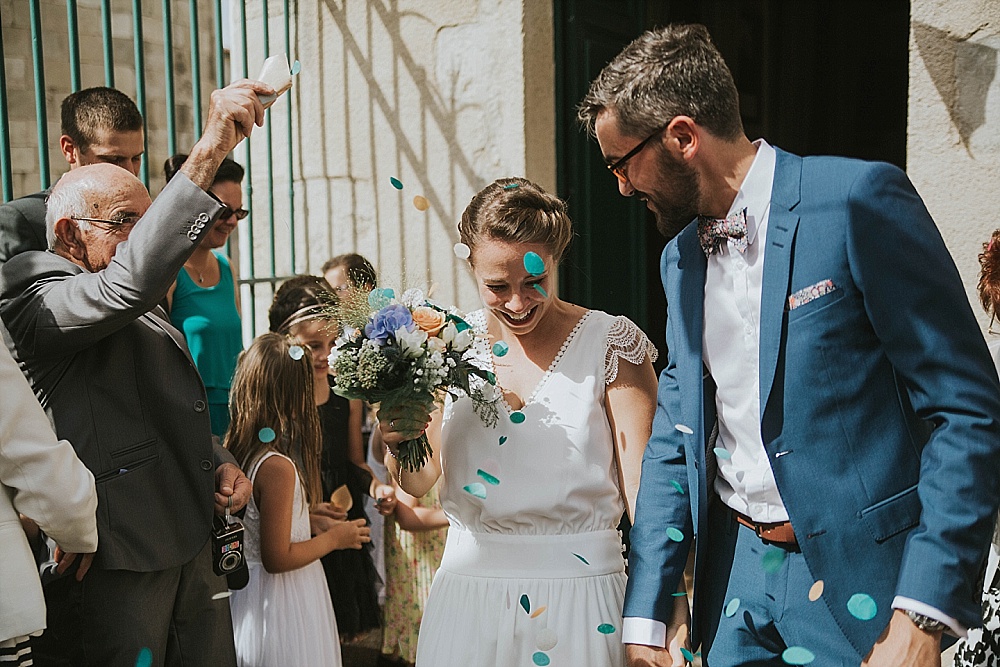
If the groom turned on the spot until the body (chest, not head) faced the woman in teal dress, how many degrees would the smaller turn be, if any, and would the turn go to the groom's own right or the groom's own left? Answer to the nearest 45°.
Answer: approximately 90° to the groom's own right

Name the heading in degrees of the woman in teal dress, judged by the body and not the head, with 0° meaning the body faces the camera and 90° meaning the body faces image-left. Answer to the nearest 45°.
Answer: approximately 315°

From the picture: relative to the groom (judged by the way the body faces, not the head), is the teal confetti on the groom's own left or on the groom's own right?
on the groom's own right

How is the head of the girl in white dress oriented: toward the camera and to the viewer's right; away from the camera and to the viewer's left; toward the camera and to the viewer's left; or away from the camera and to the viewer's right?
away from the camera and to the viewer's right

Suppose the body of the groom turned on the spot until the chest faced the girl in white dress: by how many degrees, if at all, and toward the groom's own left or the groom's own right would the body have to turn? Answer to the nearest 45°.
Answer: approximately 90° to the groom's own right

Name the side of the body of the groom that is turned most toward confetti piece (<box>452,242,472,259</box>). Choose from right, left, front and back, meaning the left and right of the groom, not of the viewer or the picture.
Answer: right

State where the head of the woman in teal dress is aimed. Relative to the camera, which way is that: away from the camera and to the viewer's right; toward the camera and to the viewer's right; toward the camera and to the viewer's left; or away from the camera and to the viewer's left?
toward the camera and to the viewer's right

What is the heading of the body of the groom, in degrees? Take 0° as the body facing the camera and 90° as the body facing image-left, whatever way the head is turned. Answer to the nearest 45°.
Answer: approximately 45°
